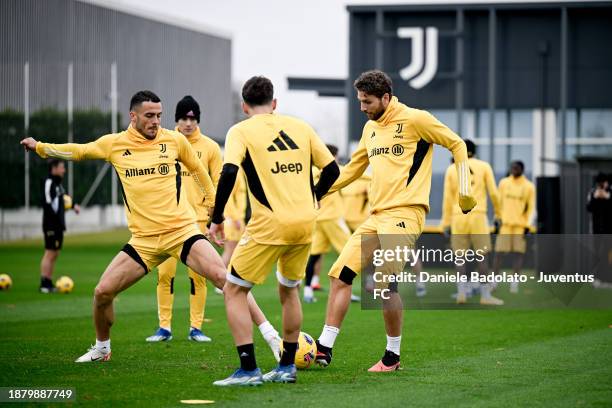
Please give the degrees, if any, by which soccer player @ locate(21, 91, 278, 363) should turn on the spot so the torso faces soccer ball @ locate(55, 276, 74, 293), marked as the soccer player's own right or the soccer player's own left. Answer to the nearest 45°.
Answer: approximately 180°

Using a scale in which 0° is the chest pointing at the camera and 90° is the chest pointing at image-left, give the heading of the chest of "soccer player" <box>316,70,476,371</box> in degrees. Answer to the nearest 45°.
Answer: approximately 45°

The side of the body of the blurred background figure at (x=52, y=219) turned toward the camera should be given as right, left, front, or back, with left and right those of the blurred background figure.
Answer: right

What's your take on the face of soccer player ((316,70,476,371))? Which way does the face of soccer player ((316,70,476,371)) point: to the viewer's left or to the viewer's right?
to the viewer's left

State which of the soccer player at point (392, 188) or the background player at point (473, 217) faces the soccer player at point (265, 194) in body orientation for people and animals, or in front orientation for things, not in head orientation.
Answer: the soccer player at point (392, 188)

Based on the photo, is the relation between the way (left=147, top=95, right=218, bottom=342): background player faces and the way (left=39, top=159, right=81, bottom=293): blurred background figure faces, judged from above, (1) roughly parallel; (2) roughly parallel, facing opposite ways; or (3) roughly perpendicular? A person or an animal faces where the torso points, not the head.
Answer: roughly perpendicular

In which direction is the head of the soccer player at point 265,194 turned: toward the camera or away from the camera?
away from the camera
